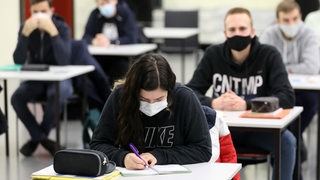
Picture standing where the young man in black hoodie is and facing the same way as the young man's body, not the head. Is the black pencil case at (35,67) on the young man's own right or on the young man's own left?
on the young man's own right

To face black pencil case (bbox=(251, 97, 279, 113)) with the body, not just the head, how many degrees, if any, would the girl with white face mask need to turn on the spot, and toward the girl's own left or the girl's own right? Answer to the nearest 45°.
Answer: approximately 135° to the girl's own left

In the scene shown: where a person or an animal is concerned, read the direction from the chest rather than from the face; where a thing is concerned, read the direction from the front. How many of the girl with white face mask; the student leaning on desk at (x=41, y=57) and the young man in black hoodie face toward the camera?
3

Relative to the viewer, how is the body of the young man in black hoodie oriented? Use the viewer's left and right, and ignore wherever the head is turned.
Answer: facing the viewer

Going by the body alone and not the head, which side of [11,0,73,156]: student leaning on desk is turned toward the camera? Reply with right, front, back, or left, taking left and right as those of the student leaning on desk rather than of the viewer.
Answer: front

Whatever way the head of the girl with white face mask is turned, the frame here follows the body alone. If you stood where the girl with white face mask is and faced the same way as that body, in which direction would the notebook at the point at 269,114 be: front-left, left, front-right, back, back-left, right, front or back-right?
back-left

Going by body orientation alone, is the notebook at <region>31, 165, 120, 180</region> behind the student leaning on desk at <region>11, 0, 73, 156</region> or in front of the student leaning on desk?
in front
